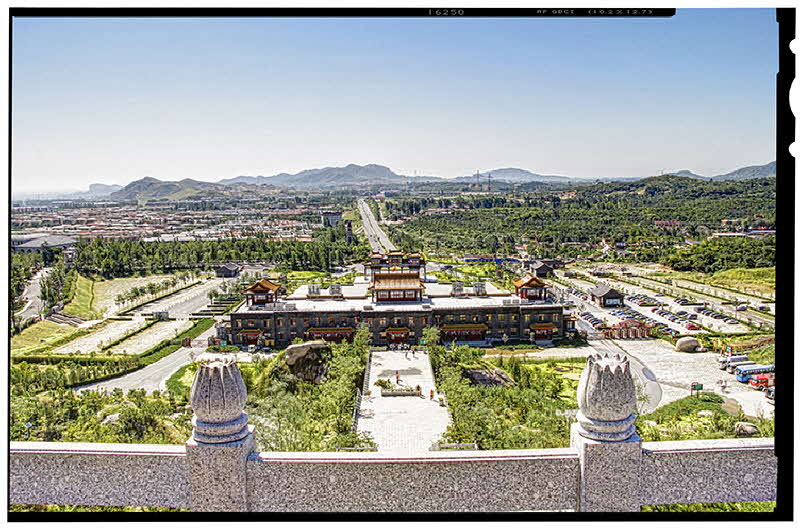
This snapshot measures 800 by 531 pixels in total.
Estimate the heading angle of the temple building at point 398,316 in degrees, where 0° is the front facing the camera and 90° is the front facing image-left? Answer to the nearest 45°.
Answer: approximately 0°

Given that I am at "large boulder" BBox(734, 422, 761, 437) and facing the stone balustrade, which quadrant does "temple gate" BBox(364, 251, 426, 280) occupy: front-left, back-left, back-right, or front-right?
back-right

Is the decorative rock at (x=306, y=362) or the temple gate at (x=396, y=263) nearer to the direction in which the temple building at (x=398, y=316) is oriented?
the decorative rock

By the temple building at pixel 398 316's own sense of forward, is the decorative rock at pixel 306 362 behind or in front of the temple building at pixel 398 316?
in front

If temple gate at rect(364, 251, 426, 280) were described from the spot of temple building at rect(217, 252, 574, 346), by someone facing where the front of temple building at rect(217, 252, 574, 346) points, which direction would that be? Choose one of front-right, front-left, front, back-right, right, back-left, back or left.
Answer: back

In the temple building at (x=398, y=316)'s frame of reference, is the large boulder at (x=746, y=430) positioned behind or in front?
in front

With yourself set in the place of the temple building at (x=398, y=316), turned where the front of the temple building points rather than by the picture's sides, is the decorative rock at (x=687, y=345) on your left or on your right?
on your left
